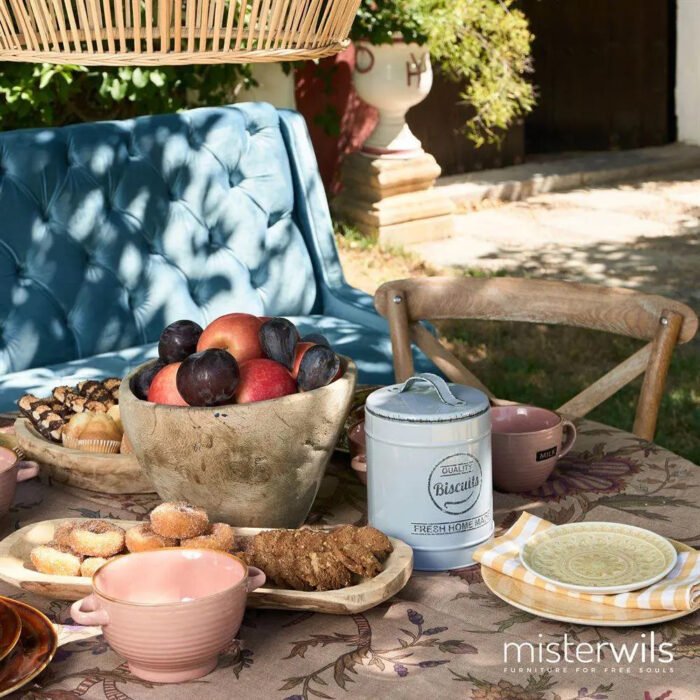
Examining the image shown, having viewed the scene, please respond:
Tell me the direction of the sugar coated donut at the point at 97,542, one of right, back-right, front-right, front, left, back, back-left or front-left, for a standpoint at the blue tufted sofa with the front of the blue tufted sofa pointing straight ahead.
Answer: front-right

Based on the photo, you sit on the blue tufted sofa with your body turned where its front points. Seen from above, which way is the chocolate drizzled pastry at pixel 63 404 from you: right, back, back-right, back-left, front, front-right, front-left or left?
front-right

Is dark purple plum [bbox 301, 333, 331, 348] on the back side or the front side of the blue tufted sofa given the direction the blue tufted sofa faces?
on the front side

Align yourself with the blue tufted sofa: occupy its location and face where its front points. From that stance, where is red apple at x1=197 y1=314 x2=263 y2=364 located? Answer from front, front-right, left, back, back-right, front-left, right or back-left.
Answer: front-right

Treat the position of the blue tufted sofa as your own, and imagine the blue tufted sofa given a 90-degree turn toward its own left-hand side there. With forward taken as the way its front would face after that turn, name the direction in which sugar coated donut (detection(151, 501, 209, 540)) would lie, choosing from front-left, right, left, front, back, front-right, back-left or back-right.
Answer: back-right

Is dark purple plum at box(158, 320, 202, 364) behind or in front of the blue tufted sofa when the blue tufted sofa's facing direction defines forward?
in front

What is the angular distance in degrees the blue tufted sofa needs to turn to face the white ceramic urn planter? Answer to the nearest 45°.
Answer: approximately 135° to its left

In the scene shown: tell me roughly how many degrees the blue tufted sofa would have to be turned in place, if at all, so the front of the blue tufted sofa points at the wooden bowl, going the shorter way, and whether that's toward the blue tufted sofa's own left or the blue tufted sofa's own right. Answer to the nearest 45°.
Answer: approximately 45° to the blue tufted sofa's own right

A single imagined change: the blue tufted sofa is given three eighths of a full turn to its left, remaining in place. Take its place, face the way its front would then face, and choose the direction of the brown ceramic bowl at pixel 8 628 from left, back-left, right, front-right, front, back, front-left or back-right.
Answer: back

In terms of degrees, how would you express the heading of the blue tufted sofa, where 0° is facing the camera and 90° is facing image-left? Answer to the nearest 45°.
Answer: approximately 315°

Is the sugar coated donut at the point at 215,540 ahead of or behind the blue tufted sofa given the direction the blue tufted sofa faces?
ahead

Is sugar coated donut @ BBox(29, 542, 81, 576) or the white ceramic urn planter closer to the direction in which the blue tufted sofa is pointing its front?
the sugar coated donut

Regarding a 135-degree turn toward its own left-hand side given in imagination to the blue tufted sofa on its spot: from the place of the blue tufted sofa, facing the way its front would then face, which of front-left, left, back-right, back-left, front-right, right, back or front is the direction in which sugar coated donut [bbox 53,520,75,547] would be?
back
